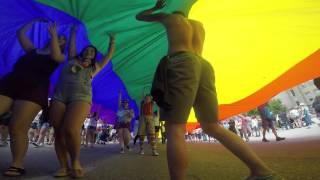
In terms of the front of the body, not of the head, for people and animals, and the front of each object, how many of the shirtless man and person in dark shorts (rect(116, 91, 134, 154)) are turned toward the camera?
1

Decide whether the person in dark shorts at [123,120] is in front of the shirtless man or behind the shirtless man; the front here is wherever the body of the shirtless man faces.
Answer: in front

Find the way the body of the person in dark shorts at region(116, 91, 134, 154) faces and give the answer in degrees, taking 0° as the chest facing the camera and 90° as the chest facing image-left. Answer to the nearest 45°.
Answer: approximately 0°

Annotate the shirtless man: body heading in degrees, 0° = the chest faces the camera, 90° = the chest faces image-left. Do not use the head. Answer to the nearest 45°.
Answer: approximately 135°

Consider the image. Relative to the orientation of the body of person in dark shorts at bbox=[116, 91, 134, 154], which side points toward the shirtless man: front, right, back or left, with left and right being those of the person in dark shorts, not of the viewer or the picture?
front
